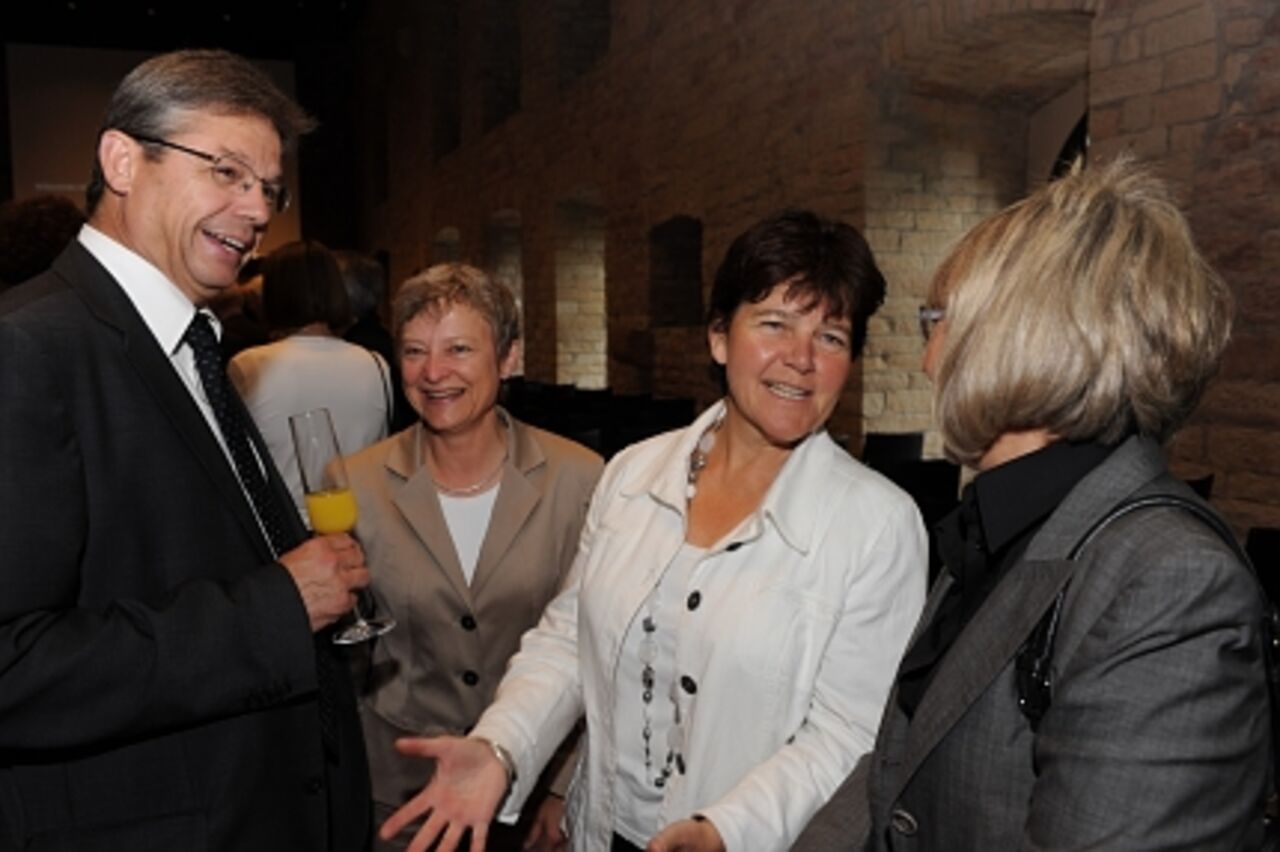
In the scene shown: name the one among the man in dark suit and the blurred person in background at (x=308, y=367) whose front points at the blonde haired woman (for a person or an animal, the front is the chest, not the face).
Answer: the man in dark suit

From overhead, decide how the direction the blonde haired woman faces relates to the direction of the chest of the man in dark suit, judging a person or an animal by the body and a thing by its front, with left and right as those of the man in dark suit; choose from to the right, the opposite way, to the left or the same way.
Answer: the opposite way

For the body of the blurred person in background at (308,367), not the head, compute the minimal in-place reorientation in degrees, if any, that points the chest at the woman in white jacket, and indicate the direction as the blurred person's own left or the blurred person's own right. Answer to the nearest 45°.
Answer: approximately 180°

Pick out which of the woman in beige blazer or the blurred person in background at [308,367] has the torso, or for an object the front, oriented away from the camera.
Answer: the blurred person in background

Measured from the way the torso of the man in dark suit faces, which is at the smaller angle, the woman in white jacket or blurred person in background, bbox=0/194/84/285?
the woman in white jacket

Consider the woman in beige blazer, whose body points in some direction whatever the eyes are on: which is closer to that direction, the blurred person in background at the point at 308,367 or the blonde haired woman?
the blonde haired woman

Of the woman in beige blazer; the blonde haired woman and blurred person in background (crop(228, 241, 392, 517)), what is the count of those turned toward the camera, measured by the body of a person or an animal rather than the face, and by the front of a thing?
1

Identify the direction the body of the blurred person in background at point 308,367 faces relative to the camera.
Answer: away from the camera

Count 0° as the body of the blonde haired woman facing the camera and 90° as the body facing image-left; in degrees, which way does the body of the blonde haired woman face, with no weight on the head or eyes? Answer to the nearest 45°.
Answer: approximately 90°

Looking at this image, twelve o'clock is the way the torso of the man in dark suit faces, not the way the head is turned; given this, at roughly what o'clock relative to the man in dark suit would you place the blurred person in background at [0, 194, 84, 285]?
The blurred person in background is roughly at 7 o'clock from the man in dark suit.

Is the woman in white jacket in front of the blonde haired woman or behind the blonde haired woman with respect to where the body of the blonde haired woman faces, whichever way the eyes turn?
in front

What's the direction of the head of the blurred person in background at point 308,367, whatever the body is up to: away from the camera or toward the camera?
away from the camera

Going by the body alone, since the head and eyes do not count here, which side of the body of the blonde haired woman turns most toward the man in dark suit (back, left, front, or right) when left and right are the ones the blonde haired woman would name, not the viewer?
front

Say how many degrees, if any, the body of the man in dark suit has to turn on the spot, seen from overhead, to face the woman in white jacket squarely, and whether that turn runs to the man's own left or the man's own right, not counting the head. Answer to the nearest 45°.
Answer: approximately 45° to the man's own left

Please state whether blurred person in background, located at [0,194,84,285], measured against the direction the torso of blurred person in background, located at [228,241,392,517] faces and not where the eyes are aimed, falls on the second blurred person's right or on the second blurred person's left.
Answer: on the second blurred person's left
